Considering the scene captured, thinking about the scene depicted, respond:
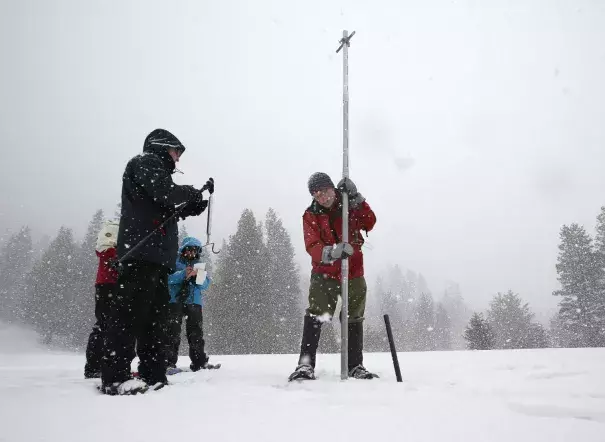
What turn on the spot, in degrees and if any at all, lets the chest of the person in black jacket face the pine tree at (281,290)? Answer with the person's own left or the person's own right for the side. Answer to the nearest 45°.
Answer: approximately 90° to the person's own left

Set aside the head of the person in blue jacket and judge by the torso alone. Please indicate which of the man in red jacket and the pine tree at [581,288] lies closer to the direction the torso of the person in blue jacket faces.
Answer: the man in red jacket

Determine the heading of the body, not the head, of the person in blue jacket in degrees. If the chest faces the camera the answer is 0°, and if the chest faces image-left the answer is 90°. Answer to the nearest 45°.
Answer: approximately 315°

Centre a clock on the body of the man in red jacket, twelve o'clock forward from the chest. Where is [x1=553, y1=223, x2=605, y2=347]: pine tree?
The pine tree is roughly at 7 o'clock from the man in red jacket.

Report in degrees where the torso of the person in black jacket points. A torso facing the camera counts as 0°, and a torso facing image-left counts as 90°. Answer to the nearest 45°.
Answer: approximately 270°

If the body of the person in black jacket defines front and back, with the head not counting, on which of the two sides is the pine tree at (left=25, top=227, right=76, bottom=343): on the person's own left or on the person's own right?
on the person's own left

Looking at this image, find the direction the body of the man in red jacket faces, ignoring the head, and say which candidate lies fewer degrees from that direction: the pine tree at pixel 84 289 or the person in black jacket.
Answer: the person in black jacket

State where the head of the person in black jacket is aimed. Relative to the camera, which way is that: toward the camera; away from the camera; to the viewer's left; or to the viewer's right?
to the viewer's right

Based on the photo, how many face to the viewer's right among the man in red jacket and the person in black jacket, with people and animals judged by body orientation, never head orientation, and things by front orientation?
1

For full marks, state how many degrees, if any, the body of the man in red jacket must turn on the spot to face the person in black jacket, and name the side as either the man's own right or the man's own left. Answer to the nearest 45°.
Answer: approximately 45° to the man's own right

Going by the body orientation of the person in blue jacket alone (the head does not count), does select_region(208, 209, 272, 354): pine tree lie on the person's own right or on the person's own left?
on the person's own left

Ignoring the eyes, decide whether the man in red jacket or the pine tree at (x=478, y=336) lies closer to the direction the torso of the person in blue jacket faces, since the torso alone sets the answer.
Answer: the man in red jacket
